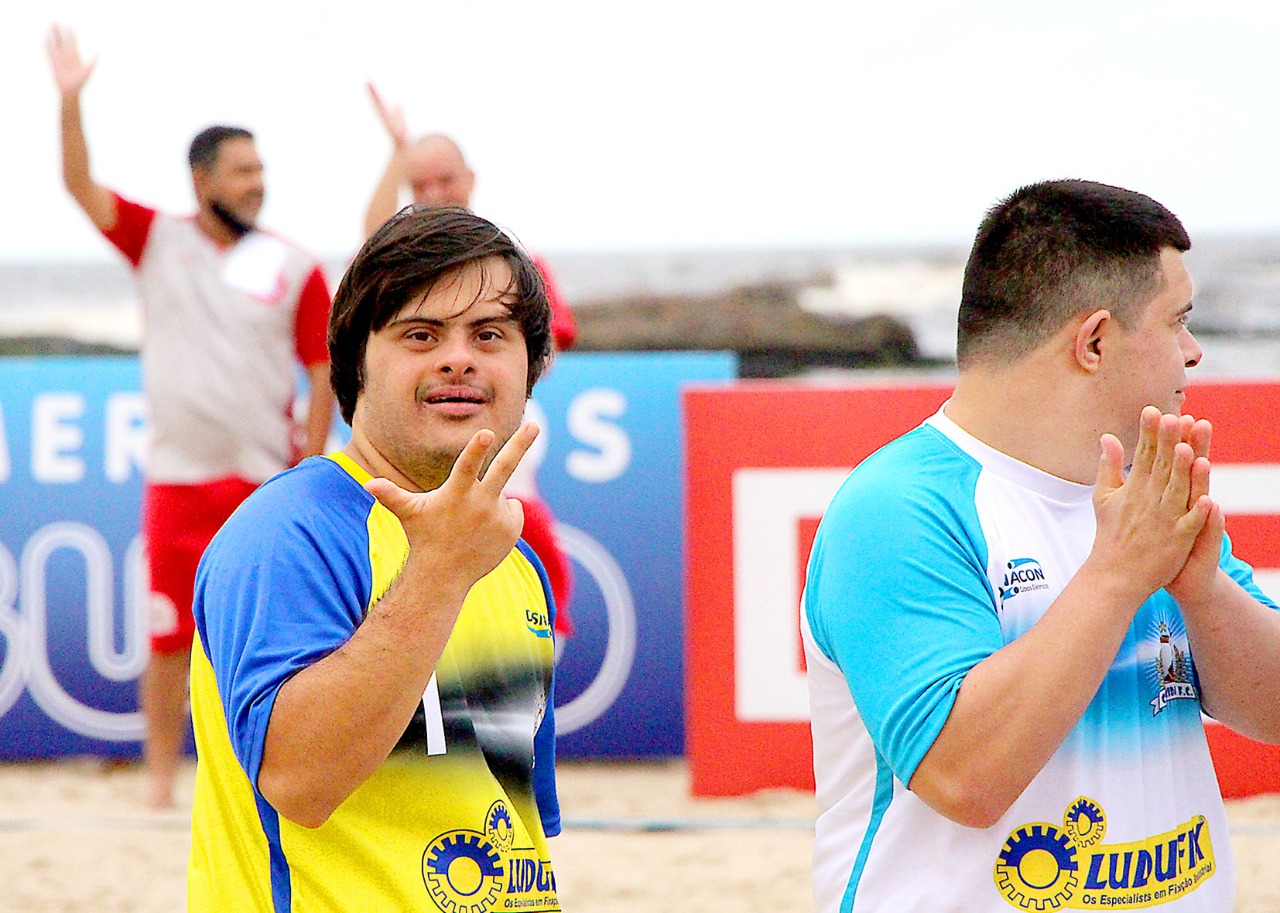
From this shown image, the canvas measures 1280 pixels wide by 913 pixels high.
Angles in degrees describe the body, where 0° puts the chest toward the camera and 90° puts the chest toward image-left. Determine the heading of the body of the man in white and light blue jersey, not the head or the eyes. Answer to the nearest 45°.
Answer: approximately 315°

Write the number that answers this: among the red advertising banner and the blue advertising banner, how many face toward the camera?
2

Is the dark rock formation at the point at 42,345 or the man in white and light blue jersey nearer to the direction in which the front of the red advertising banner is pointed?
the man in white and light blue jersey

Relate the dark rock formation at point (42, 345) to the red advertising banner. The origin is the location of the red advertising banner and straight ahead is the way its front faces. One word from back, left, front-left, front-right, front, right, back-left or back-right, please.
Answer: back-right

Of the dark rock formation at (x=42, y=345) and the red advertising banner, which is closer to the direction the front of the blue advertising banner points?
the red advertising banner

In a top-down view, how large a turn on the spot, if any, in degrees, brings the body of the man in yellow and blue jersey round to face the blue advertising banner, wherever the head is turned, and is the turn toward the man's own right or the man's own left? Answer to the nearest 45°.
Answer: approximately 135° to the man's own left

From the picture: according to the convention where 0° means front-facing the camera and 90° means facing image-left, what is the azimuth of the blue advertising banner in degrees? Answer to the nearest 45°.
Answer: approximately 0°

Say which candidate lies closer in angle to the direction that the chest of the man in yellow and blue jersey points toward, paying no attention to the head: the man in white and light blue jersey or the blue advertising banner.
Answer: the man in white and light blue jersey

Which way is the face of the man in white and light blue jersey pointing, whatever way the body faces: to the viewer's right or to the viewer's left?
to the viewer's right
